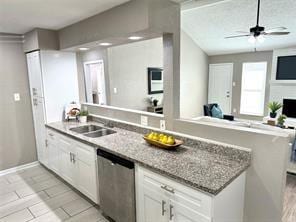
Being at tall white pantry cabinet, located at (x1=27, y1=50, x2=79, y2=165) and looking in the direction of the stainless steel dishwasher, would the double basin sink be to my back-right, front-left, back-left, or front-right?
front-left

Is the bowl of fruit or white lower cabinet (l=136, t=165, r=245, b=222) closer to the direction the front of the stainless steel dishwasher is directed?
the white lower cabinet

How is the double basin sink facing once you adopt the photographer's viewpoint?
facing the viewer and to the left of the viewer

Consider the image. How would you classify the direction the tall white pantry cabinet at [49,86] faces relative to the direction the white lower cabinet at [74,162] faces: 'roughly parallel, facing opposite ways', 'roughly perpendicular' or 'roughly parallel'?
roughly parallel

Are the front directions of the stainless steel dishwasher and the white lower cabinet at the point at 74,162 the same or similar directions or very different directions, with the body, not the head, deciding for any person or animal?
same or similar directions

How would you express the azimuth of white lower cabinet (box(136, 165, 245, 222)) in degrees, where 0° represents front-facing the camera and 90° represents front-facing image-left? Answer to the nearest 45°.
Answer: approximately 45°

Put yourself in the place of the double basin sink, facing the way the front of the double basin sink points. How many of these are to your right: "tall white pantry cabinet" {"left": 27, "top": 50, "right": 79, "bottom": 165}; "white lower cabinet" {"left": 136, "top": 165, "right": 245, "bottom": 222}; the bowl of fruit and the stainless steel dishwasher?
1

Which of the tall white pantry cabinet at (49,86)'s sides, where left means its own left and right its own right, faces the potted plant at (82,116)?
left

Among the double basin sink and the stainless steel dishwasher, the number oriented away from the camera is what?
0

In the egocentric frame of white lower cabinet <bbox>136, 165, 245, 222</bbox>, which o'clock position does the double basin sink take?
The double basin sink is roughly at 3 o'clock from the white lower cabinet.

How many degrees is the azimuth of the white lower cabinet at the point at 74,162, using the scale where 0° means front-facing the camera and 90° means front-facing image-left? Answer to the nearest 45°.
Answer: approximately 45°

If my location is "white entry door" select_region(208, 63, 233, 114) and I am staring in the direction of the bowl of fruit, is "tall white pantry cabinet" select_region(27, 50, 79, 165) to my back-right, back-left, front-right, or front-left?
front-right
